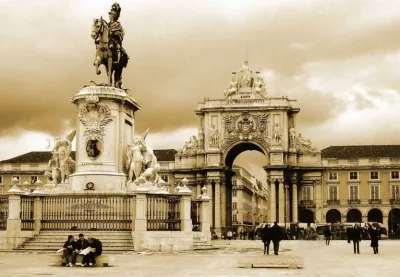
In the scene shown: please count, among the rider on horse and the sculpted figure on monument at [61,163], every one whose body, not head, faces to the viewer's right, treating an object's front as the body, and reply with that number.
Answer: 0

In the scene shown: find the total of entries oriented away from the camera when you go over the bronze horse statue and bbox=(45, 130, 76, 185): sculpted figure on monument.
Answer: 0

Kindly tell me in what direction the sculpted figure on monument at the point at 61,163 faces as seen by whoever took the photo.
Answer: facing the viewer

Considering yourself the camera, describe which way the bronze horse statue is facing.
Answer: facing the viewer and to the left of the viewer

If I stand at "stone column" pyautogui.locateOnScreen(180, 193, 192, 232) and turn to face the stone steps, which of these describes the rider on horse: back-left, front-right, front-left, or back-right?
front-right

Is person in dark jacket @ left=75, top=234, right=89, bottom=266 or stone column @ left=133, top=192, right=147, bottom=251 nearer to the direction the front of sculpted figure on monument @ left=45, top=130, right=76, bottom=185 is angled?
the person in dark jacket

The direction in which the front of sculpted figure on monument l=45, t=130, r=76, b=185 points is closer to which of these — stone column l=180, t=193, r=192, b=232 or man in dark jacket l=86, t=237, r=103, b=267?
the man in dark jacket

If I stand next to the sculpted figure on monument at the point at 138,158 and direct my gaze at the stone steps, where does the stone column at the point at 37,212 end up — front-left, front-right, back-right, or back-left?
front-right
